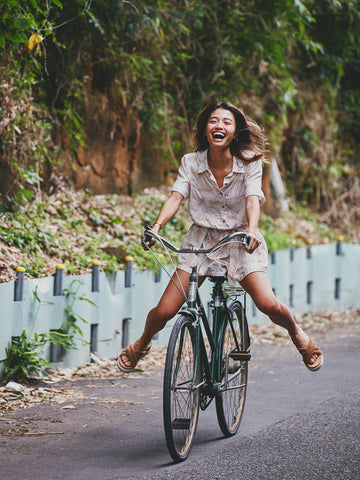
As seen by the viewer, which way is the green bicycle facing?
toward the camera

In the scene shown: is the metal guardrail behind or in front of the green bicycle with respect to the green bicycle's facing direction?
behind

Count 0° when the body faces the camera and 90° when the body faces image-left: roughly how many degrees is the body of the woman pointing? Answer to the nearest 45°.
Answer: approximately 0°

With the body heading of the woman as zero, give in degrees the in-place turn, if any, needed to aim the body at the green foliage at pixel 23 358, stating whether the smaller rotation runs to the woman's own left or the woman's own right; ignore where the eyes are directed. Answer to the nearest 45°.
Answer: approximately 135° to the woman's own right

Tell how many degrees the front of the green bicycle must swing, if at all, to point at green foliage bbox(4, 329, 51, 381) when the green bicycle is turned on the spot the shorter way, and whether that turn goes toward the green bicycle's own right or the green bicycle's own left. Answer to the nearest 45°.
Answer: approximately 135° to the green bicycle's own right

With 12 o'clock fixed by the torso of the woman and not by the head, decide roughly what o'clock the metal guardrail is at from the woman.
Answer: The metal guardrail is roughly at 5 o'clock from the woman.
